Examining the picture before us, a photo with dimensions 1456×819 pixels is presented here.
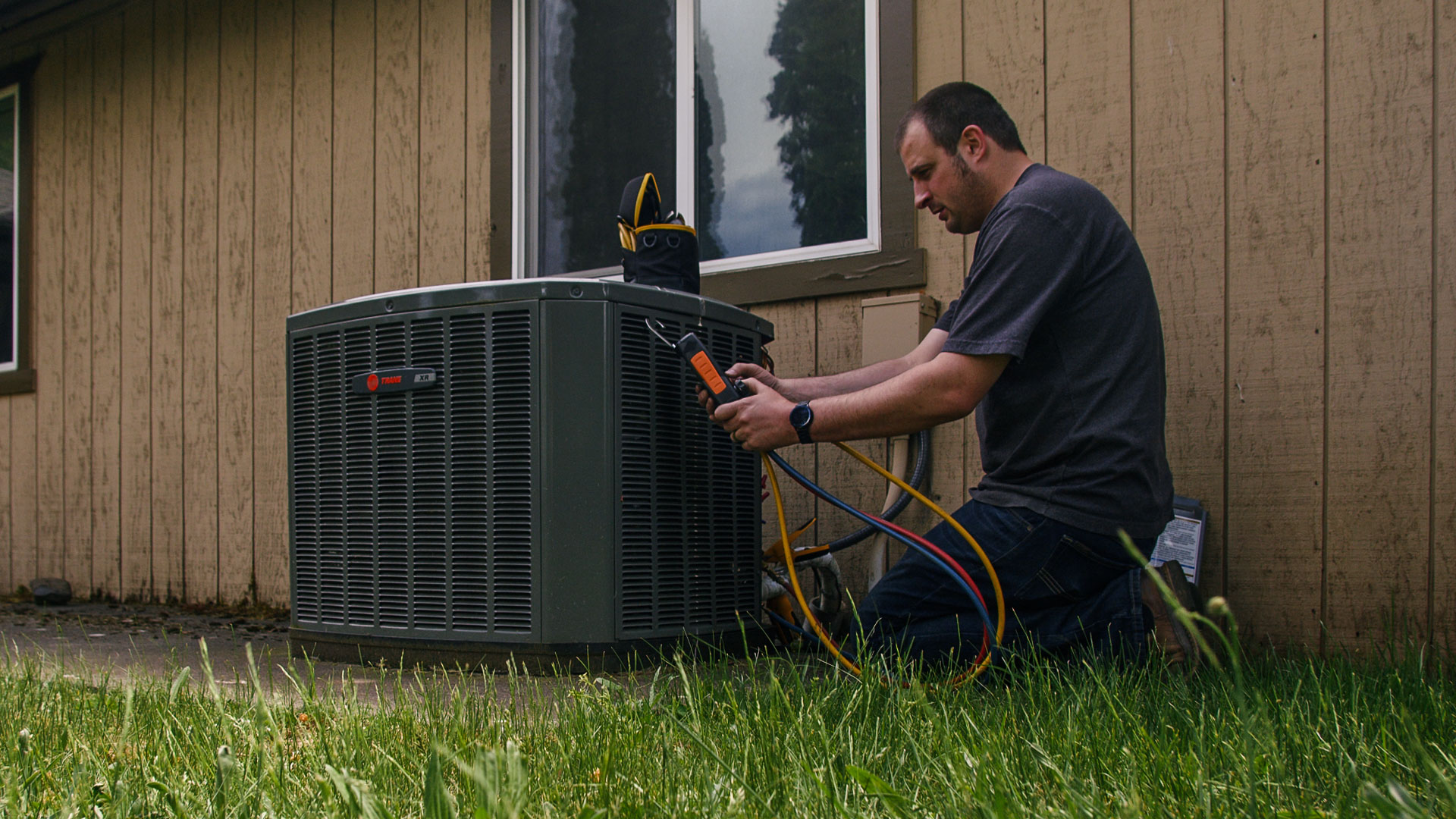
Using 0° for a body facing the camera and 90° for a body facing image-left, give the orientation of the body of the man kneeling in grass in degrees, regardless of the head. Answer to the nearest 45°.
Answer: approximately 90°

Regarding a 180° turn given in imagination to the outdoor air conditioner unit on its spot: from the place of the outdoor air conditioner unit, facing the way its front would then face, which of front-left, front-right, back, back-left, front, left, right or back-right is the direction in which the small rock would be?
left

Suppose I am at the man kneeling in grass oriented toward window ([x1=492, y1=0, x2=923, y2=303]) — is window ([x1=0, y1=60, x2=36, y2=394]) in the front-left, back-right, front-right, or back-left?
front-left

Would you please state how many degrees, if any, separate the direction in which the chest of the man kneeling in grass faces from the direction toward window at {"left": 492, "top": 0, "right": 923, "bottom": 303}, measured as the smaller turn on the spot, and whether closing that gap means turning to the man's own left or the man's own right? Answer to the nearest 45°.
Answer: approximately 45° to the man's own right

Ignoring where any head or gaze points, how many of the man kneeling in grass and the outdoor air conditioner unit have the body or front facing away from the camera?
0

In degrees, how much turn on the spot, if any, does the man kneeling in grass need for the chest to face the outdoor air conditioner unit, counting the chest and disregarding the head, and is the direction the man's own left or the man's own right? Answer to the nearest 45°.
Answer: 0° — they already face it

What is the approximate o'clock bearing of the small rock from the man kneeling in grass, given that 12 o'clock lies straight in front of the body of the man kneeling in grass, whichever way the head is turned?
The small rock is roughly at 1 o'clock from the man kneeling in grass.

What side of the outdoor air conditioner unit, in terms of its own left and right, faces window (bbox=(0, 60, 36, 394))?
right

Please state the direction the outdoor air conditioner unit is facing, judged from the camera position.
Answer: facing the viewer and to the left of the viewer

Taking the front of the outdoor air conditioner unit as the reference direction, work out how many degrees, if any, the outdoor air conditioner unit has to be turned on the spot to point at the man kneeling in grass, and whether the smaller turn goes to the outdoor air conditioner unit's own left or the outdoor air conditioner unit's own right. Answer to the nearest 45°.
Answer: approximately 135° to the outdoor air conditioner unit's own left
